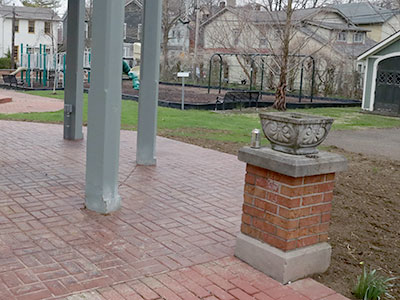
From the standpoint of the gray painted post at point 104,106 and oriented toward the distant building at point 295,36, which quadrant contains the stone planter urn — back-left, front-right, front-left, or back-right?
back-right

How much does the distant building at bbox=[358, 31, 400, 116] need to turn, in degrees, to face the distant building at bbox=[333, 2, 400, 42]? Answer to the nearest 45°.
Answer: approximately 180°

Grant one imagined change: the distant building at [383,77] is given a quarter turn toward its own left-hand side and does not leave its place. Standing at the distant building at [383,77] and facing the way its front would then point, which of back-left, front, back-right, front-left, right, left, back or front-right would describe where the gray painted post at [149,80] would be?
right

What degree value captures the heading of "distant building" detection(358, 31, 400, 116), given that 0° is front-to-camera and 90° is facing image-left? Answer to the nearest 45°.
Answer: approximately 0°

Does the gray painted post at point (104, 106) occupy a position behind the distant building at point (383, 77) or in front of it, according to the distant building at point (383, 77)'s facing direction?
in front

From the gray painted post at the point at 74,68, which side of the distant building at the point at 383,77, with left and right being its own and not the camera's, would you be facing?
front

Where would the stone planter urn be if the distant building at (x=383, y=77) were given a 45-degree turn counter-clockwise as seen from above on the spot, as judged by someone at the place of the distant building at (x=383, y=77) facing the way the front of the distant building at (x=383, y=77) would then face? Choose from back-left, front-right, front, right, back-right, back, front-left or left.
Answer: front-right

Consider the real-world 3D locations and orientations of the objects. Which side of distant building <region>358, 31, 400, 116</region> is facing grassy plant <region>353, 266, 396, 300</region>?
front
